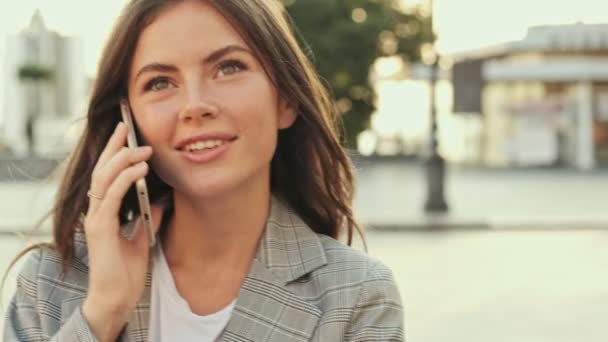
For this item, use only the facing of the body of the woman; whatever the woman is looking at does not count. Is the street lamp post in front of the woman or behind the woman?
behind

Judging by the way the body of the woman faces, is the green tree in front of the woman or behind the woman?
behind

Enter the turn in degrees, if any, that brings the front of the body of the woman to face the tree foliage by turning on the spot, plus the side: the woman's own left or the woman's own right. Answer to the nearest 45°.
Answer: approximately 180°

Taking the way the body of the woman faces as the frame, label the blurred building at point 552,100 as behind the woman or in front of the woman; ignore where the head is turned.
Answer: behind

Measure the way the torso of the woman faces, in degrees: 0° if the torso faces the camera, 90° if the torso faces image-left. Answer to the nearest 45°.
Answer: approximately 0°
